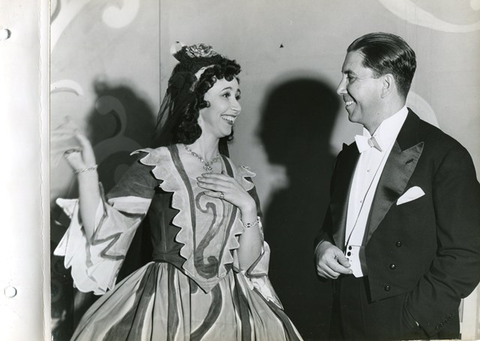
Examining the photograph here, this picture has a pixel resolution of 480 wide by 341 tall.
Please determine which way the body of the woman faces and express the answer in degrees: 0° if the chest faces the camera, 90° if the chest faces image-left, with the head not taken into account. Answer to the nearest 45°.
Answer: approximately 315°

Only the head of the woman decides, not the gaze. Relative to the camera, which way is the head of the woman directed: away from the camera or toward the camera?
toward the camera

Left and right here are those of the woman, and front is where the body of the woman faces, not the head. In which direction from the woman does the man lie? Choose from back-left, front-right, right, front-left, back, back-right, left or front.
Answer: front-left

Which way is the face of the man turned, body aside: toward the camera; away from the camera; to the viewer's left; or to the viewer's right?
to the viewer's left

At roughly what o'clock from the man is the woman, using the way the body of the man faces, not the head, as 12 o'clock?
The woman is roughly at 1 o'clock from the man.

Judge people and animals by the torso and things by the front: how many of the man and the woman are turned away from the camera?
0
